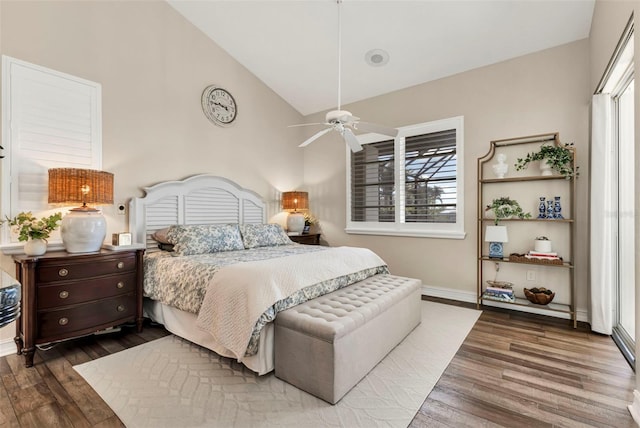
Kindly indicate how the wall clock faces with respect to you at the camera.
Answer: facing the viewer and to the right of the viewer

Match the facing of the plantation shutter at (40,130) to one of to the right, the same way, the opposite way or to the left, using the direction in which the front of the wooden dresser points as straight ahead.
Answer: the same way

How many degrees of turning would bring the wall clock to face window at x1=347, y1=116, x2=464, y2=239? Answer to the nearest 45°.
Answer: approximately 45° to its left

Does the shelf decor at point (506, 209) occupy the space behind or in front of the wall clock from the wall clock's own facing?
in front

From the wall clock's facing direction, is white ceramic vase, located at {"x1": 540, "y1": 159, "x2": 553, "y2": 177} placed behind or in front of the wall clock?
in front

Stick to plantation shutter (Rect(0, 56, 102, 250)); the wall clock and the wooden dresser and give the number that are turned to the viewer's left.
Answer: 0

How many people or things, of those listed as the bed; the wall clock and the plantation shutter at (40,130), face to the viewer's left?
0

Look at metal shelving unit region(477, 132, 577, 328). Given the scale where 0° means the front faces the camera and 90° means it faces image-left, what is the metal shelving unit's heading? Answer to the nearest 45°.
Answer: approximately 45°

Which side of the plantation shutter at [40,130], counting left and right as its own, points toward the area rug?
front

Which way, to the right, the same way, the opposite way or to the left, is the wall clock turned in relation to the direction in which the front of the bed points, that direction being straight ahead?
the same way
